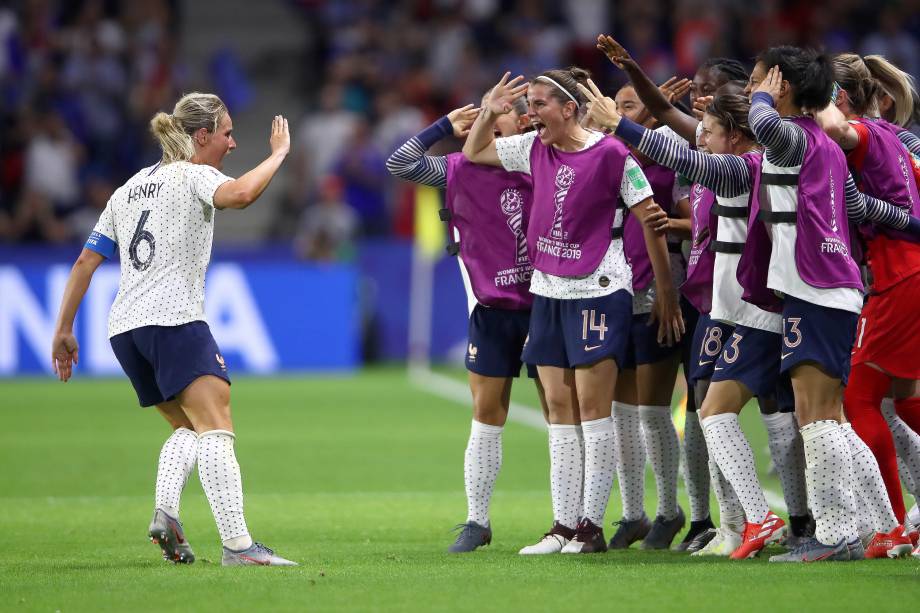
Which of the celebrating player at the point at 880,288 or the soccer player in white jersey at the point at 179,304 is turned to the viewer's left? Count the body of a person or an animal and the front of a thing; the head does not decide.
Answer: the celebrating player

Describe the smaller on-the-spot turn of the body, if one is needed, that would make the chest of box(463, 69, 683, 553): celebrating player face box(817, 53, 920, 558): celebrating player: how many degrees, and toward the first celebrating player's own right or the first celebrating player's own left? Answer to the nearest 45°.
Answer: approximately 135° to the first celebrating player's own left

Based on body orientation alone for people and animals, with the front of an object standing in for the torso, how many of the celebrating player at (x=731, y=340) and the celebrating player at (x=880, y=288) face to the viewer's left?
2

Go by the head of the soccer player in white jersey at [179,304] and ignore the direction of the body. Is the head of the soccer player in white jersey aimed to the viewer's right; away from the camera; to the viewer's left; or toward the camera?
to the viewer's right

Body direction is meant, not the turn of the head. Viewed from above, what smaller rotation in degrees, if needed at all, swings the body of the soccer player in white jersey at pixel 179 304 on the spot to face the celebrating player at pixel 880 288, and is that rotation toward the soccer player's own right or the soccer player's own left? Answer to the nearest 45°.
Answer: approximately 45° to the soccer player's own right

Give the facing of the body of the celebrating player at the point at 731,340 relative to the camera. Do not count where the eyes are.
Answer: to the viewer's left

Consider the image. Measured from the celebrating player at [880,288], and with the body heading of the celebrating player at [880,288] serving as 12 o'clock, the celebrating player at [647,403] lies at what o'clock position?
the celebrating player at [647,403] is roughly at 12 o'clock from the celebrating player at [880,288].

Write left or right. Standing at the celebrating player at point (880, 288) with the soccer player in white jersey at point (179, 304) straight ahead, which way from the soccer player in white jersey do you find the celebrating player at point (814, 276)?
left

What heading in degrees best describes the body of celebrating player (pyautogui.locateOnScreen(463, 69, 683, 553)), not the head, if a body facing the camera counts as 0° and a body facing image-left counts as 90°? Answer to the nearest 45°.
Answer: approximately 45°

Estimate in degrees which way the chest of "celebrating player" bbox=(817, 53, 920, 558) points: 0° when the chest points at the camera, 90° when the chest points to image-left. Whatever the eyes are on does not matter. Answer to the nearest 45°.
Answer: approximately 90°

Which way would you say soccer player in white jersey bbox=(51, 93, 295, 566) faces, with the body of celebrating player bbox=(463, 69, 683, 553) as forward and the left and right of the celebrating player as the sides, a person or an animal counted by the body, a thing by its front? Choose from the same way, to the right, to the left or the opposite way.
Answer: the opposite way

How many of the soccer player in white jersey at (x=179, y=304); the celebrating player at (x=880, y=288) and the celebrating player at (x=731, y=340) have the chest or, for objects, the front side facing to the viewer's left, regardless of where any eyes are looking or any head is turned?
2
